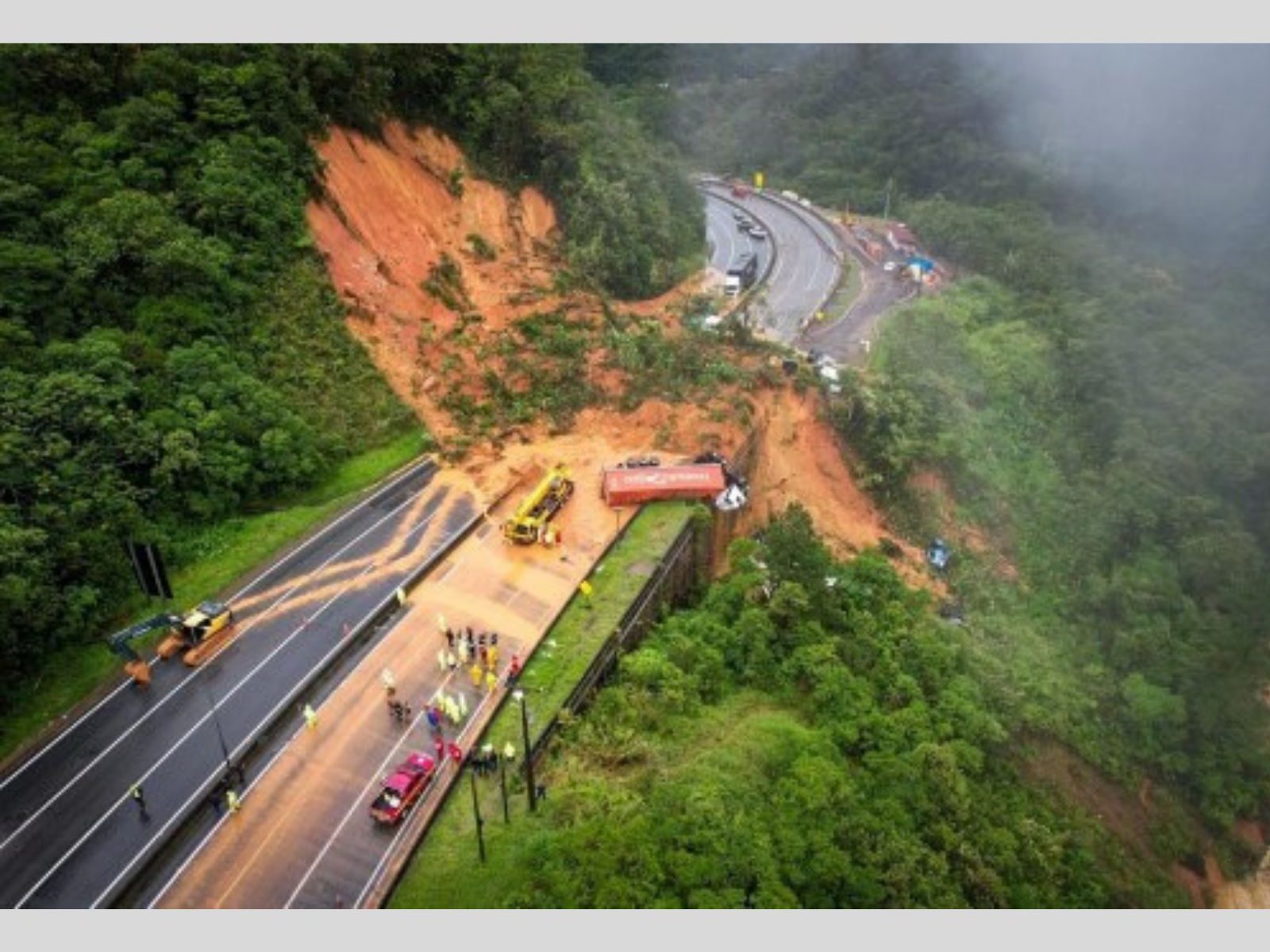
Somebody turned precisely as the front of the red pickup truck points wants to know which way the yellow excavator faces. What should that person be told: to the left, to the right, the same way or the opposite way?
the opposite way

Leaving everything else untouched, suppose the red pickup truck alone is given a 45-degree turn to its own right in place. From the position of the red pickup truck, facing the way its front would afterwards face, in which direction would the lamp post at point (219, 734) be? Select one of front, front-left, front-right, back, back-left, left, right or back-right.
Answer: back-left

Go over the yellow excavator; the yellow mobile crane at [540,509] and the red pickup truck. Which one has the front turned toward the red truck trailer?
the red pickup truck

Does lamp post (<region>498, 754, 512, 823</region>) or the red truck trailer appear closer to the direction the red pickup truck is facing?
the red truck trailer

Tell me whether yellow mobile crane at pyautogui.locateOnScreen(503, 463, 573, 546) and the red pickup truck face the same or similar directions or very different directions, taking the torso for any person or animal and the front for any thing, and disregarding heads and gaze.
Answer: very different directions

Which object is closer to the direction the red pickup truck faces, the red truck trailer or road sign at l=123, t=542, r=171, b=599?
the red truck trailer

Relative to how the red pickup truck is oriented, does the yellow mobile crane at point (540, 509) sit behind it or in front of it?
in front

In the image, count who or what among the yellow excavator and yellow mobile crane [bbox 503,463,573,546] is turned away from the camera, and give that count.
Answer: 0

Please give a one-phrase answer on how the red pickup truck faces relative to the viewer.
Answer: facing away from the viewer and to the right of the viewer

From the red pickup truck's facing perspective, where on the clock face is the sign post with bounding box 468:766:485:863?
The sign post is roughly at 3 o'clock from the red pickup truck.

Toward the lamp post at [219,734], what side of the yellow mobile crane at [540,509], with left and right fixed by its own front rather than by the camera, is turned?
front

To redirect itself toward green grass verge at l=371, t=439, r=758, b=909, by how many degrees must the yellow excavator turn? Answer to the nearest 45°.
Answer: approximately 90° to its left

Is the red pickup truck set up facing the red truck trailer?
yes

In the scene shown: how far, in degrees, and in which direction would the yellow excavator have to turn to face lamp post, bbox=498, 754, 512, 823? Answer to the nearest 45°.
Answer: approximately 90° to its left

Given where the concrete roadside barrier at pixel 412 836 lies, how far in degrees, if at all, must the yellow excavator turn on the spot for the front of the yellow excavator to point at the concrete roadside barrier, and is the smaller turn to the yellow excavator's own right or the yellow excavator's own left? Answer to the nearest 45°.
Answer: approximately 45° to the yellow excavator's own left
